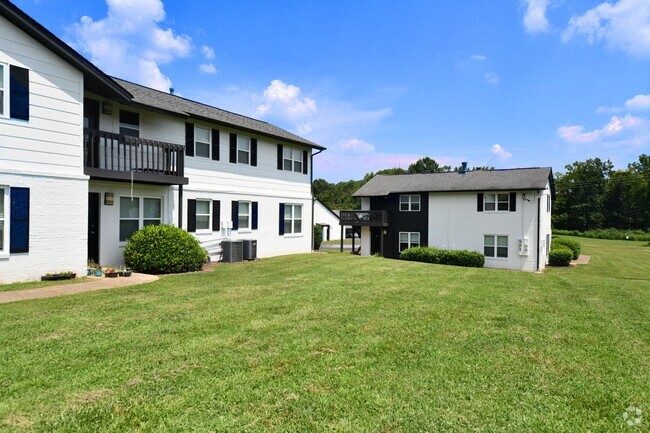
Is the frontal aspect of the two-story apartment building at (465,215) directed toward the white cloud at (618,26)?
no

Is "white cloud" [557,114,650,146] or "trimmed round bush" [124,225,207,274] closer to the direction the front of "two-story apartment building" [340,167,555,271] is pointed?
the trimmed round bush

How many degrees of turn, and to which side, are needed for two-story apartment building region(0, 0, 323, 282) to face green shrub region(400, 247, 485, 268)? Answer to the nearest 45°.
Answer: approximately 45° to its left

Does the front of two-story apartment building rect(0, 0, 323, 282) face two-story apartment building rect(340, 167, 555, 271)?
no

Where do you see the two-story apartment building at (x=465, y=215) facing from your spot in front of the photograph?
facing the viewer and to the left of the viewer

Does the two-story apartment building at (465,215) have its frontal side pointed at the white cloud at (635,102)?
no

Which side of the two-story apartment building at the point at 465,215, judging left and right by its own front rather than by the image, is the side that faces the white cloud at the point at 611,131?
back

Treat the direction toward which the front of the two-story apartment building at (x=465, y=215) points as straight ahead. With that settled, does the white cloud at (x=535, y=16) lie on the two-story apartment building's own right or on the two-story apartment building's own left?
on the two-story apartment building's own left

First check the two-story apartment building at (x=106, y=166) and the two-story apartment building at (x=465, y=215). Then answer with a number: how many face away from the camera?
0

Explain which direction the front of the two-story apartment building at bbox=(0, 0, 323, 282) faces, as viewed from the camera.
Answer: facing the viewer and to the right of the viewer
